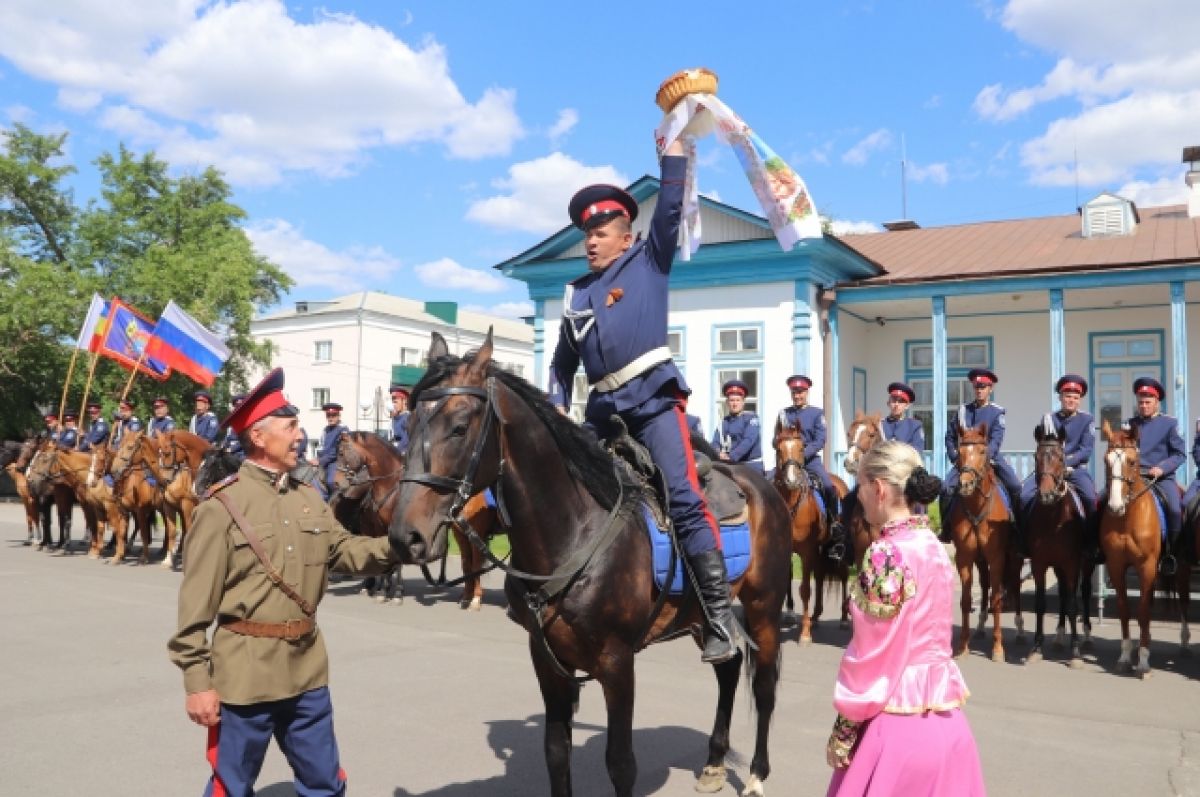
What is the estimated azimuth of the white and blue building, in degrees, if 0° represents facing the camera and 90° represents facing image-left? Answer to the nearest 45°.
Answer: approximately 0°

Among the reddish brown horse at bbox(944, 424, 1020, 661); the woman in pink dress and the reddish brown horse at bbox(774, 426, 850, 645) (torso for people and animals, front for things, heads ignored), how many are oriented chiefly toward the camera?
2

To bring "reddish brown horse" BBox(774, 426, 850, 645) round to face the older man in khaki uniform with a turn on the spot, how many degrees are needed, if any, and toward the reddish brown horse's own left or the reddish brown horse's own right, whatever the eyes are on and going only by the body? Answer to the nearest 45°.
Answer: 0° — it already faces them

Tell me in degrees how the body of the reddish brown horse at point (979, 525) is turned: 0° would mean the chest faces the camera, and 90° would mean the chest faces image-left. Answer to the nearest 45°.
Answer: approximately 0°

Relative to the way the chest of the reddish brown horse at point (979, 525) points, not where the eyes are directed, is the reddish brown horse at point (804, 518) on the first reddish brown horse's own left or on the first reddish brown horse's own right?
on the first reddish brown horse's own right

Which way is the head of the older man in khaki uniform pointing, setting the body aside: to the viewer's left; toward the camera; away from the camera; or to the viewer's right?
to the viewer's right

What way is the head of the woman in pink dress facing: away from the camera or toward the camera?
away from the camera

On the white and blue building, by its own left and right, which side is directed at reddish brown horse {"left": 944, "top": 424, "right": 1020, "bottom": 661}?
front

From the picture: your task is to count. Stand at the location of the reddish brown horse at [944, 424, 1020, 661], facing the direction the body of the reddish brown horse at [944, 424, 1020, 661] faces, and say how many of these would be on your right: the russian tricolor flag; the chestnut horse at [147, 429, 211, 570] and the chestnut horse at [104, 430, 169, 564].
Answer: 3

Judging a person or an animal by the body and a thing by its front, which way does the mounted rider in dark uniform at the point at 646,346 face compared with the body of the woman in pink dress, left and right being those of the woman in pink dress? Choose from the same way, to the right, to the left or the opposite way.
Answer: to the left
